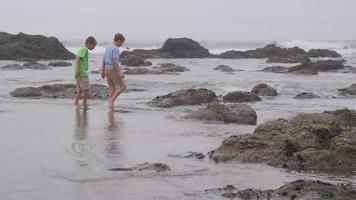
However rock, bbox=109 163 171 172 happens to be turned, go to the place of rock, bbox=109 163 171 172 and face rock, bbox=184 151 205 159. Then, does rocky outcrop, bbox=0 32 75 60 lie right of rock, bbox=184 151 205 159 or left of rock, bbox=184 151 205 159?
left

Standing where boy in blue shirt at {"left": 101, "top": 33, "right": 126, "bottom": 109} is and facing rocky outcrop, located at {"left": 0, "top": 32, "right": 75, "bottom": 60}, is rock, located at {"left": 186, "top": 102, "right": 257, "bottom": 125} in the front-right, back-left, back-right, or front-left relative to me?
back-right

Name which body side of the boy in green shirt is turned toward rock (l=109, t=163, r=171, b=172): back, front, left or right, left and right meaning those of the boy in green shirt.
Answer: right

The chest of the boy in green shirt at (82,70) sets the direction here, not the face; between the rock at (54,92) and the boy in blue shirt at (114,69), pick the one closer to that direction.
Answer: the boy in blue shirt

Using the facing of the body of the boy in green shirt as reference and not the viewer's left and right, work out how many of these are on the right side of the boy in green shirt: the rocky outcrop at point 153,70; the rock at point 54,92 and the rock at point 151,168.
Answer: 1

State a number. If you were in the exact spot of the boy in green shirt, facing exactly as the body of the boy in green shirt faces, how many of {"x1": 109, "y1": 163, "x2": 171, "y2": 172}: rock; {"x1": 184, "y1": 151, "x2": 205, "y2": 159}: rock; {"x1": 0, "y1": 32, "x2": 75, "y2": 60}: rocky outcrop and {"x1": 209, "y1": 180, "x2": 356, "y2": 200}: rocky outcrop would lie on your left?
1

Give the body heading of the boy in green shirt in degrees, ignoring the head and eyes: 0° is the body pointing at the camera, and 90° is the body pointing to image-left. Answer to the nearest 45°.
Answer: approximately 270°

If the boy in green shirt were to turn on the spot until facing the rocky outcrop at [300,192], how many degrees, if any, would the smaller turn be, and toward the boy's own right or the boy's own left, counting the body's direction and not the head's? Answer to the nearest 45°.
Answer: approximately 90° to the boy's own right

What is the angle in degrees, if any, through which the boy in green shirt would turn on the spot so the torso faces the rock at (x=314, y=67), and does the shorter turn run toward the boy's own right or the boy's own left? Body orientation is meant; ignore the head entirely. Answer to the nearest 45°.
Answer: approximately 45° to the boy's own left

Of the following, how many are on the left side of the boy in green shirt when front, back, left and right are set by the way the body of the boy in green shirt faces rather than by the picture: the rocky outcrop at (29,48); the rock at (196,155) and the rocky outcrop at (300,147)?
1

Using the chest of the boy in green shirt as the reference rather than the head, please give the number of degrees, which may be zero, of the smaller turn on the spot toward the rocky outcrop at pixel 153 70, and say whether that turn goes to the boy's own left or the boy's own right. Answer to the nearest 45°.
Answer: approximately 90° to the boy's own left

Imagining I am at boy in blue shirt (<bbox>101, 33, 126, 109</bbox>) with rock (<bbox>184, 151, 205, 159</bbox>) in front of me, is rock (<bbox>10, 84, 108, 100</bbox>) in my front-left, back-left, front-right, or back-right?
back-right

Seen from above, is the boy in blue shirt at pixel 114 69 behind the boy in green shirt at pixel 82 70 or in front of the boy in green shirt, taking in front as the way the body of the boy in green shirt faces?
in front
